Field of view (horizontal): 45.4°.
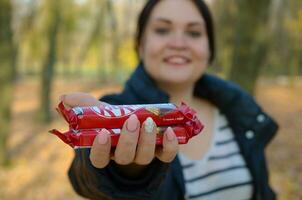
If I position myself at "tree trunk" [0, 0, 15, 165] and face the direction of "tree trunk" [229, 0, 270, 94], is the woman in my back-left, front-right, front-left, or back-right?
front-right

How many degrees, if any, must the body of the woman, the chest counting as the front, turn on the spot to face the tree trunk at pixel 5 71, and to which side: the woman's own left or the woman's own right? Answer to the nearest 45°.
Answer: approximately 135° to the woman's own right

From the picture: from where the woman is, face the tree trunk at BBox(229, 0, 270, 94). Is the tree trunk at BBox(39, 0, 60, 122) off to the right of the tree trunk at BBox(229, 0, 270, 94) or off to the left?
left

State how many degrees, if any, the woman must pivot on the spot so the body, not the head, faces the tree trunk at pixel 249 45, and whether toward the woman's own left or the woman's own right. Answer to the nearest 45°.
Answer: approximately 180°

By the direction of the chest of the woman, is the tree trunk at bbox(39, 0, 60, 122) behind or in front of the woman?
behind

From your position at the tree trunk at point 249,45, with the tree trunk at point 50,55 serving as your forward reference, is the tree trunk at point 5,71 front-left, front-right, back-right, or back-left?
front-left

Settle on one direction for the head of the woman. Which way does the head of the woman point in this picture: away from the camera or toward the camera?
toward the camera

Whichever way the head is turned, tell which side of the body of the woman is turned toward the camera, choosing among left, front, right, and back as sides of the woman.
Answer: front
